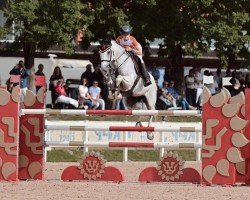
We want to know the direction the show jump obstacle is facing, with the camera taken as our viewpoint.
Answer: facing the viewer

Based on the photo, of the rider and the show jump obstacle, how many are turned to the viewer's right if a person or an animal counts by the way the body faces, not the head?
0

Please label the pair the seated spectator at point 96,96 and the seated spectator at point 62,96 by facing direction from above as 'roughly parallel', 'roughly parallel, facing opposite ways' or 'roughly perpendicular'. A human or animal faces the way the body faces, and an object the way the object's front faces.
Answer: roughly parallel

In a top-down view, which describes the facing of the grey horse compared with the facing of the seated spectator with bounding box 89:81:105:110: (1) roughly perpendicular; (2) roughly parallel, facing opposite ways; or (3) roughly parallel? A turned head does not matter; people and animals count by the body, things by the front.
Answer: roughly perpendicular

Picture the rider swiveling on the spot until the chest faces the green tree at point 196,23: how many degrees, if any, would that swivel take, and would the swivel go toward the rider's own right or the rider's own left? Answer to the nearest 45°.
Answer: approximately 135° to the rider's own right

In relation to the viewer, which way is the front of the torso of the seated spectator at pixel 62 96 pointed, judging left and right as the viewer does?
facing the viewer and to the right of the viewer

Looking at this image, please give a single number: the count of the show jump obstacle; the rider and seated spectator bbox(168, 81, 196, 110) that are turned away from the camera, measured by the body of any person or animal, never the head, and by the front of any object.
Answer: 0

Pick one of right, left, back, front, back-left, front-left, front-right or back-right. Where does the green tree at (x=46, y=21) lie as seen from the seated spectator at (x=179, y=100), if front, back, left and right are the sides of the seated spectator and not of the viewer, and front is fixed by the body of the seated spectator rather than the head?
back-right

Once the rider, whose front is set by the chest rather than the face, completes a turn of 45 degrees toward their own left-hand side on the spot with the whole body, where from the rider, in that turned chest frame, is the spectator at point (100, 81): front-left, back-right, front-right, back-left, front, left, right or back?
back

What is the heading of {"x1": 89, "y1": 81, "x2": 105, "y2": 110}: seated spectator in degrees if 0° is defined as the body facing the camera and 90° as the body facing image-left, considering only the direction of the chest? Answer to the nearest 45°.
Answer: approximately 315°

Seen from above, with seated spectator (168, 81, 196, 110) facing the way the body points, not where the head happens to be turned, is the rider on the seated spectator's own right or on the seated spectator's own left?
on the seated spectator's own right

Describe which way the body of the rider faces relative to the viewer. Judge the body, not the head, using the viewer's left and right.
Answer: facing the viewer and to the left of the viewer

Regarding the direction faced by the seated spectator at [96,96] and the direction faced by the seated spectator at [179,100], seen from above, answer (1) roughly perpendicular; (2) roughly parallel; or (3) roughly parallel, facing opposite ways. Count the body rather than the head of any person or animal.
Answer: roughly parallel

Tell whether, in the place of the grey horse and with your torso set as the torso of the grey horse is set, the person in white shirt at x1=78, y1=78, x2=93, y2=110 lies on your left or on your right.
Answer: on your right
